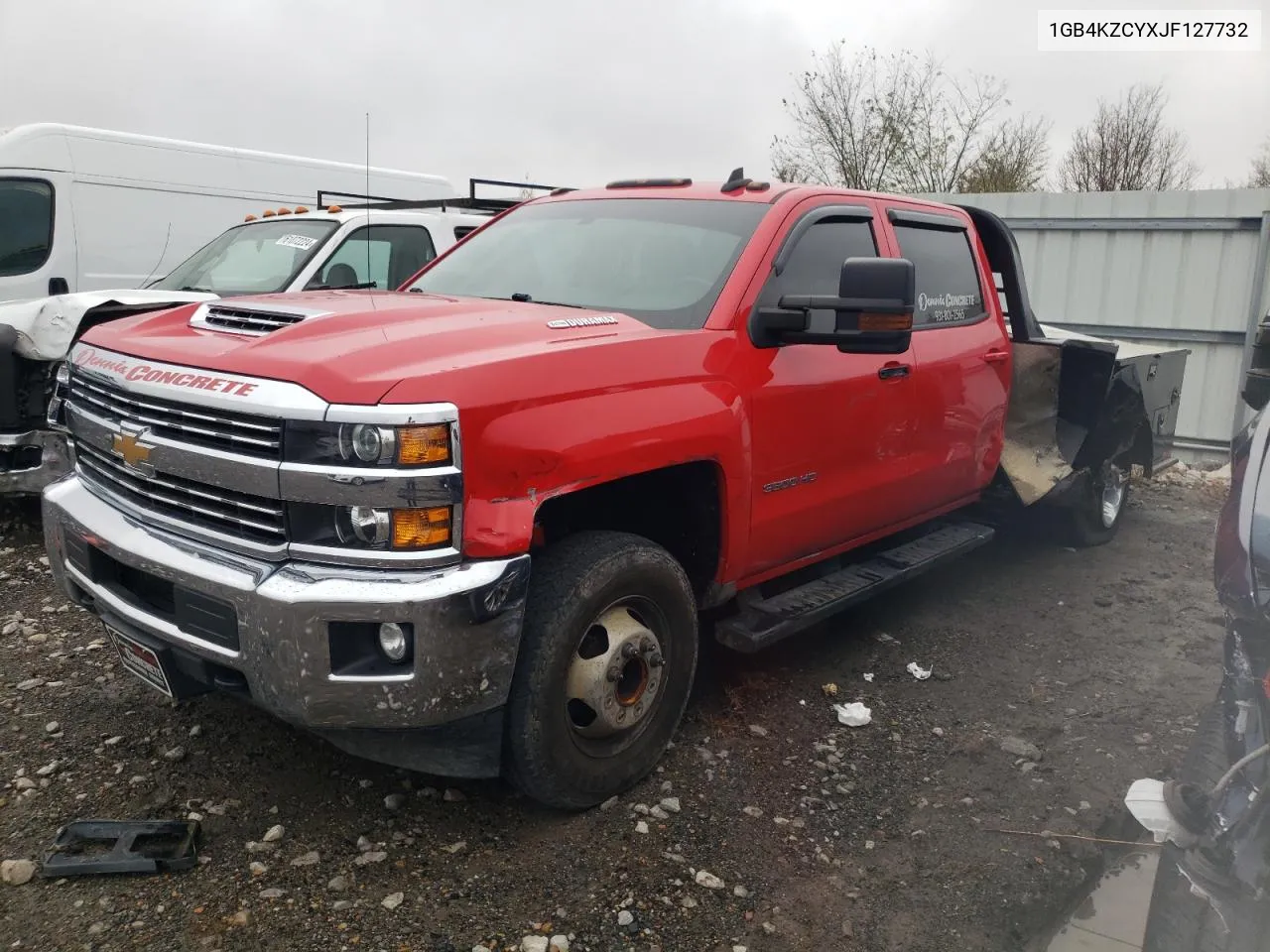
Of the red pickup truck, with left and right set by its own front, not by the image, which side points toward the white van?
right

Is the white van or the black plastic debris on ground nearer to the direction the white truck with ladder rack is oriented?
the black plastic debris on ground

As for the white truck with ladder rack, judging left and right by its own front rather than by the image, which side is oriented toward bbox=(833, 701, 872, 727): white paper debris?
left

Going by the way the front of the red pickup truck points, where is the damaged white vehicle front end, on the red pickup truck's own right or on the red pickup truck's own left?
on the red pickup truck's own right

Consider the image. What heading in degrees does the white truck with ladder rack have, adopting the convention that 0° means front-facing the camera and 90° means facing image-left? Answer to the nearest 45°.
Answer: approximately 45°
